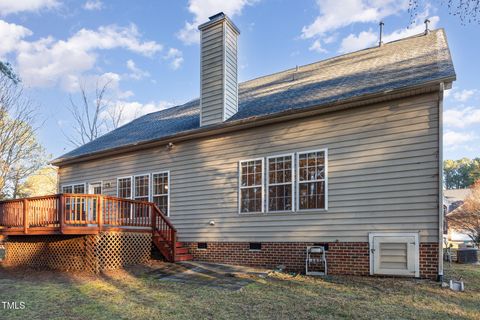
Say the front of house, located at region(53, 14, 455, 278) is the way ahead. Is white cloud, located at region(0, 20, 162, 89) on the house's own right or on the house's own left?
on the house's own left

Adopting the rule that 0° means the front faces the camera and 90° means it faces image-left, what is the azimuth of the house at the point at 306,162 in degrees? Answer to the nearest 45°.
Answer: approximately 225°

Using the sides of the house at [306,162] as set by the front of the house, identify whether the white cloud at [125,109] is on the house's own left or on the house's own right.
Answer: on the house's own left

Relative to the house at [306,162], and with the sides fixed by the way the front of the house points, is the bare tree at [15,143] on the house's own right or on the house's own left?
on the house's own left

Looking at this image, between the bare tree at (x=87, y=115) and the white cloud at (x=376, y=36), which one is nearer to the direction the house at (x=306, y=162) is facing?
the white cloud
